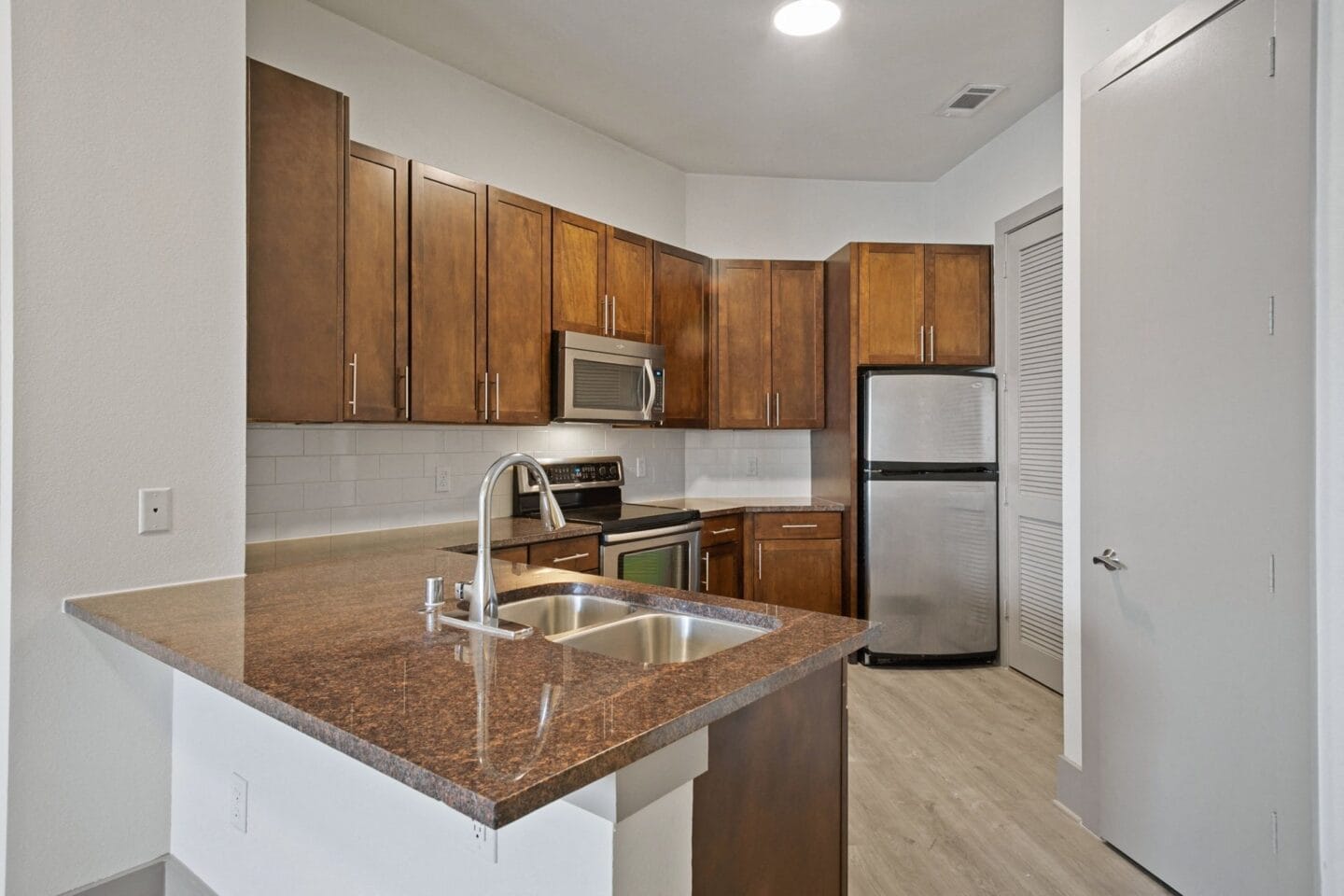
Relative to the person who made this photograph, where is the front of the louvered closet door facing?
facing the viewer and to the left of the viewer

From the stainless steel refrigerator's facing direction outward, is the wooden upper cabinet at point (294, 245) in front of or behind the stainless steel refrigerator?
in front

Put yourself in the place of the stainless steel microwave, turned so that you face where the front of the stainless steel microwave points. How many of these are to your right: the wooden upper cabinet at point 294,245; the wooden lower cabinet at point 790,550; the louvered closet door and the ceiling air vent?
1

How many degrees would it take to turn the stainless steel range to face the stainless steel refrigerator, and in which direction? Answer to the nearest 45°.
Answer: approximately 45° to its left

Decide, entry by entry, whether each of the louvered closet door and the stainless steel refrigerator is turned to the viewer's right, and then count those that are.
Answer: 0

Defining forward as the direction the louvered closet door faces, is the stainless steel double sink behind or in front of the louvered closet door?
in front

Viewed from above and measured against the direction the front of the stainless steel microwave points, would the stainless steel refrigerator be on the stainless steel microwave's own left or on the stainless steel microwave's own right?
on the stainless steel microwave's own left

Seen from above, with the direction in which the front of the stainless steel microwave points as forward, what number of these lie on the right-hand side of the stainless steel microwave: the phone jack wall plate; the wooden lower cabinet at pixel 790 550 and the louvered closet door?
1

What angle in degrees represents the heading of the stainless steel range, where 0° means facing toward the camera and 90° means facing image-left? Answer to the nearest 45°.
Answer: approximately 315°

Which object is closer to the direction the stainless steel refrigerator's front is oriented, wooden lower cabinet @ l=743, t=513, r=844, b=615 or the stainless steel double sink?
the stainless steel double sink

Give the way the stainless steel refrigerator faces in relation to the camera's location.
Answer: facing the viewer

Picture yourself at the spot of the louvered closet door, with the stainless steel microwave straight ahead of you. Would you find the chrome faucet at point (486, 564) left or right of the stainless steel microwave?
left

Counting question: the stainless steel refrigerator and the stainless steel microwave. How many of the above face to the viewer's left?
0
